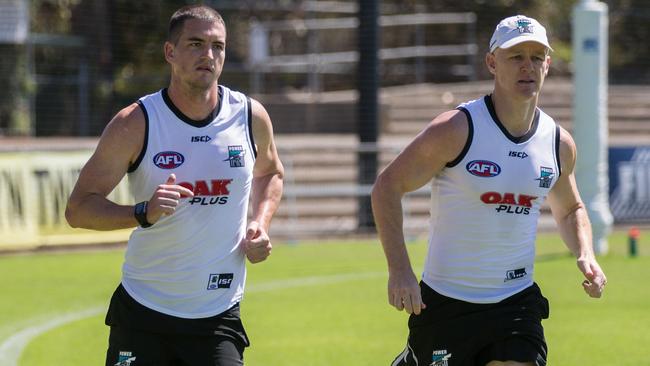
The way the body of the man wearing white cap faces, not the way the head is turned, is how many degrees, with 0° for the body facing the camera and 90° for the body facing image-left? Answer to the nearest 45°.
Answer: approximately 315°
